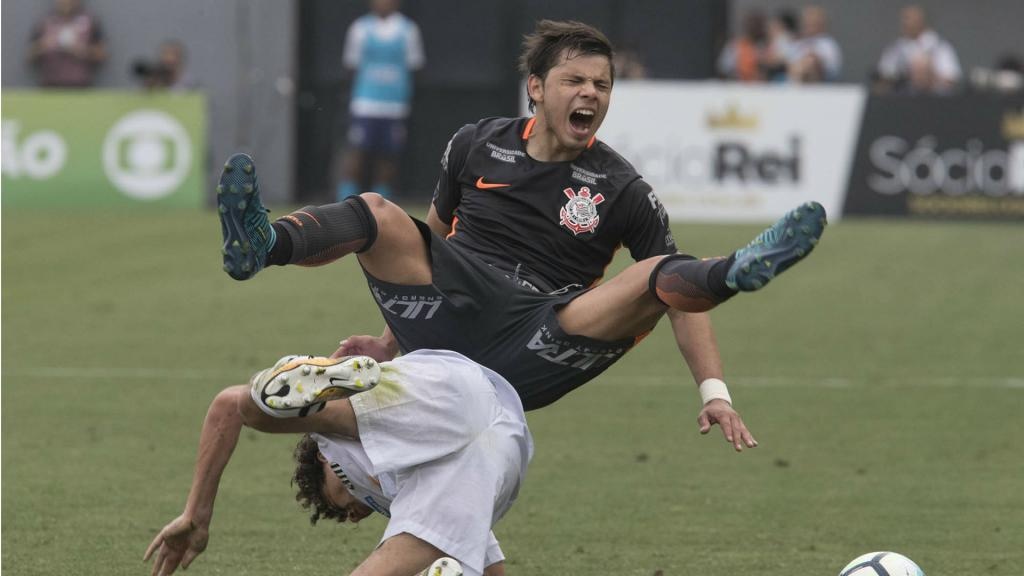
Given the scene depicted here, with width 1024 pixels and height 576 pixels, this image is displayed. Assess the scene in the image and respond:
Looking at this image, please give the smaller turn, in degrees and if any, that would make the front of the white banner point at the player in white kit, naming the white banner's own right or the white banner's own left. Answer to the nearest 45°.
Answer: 0° — it already faces them

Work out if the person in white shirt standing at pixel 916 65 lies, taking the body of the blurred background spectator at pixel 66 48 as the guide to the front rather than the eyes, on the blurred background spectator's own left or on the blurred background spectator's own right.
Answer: on the blurred background spectator's own left

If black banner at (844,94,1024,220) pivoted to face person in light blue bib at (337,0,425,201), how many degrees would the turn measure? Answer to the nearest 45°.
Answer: approximately 90° to its right

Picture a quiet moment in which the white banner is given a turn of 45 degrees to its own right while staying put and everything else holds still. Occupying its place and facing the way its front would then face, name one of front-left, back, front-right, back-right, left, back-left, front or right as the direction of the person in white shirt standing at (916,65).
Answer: back

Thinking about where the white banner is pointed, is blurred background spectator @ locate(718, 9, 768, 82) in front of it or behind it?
behind

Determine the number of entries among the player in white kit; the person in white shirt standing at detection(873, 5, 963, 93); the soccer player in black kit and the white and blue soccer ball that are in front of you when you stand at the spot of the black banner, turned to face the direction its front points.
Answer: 3

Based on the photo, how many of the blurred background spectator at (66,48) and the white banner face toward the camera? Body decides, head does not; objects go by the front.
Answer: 2

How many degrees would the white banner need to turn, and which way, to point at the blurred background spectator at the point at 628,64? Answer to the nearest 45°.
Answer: approximately 135° to its right

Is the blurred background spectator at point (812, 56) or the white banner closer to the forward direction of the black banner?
the white banner

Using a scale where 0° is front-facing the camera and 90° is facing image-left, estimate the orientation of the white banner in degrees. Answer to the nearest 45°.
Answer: approximately 0°

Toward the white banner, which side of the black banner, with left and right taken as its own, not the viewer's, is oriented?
right
